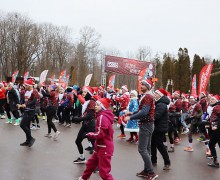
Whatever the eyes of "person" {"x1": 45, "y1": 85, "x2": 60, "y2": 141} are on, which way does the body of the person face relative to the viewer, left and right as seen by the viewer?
facing to the left of the viewer

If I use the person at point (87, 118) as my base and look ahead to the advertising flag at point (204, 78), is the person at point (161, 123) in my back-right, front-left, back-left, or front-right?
front-right

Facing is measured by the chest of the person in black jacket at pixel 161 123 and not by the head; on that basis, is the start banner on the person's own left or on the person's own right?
on the person's own right

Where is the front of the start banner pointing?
toward the camera

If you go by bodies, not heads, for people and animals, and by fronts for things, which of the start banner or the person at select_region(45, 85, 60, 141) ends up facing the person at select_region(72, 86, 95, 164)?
the start banner

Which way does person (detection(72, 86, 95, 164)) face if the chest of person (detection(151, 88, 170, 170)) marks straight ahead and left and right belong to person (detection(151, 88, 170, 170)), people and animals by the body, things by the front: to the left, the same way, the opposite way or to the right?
the same way

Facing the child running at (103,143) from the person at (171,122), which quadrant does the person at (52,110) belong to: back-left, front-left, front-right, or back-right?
front-right

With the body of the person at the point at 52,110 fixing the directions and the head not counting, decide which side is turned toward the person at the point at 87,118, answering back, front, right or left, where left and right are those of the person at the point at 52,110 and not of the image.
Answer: left

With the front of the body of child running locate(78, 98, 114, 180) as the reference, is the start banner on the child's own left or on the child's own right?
on the child's own right
